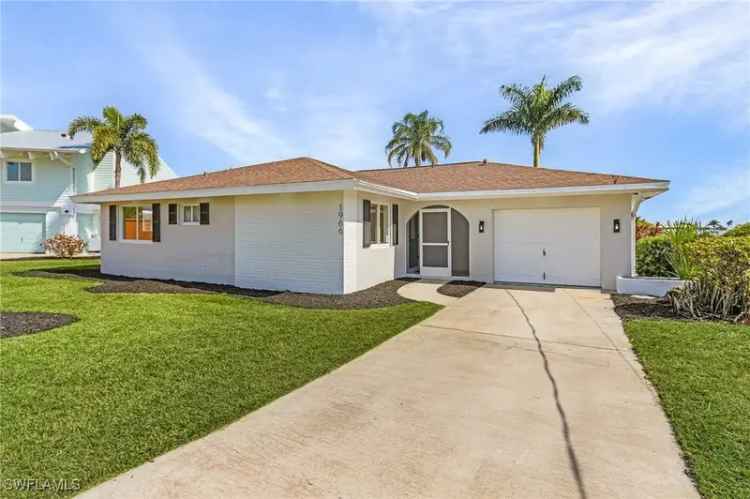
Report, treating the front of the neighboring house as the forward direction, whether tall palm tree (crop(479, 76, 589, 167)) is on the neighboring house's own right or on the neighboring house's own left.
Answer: on the neighboring house's own left

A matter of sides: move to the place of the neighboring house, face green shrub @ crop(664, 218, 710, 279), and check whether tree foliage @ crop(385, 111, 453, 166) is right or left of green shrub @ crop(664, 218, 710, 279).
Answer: left

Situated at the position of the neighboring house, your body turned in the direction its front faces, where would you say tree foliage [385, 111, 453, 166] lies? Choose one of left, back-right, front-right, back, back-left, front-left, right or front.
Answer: left

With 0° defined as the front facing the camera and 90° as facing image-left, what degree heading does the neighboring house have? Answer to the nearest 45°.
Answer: approximately 0°

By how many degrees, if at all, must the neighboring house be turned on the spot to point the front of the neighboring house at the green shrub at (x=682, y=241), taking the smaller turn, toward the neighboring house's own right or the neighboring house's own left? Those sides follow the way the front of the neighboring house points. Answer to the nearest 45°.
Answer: approximately 45° to the neighboring house's own left

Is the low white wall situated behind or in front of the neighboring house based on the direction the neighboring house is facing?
in front

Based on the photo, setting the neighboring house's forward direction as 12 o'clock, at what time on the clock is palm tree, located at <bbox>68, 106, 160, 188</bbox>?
The palm tree is roughly at 10 o'clock from the neighboring house.

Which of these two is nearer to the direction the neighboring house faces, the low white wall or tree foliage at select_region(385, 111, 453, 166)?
the low white wall

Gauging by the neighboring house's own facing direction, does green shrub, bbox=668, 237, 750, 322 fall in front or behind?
in front

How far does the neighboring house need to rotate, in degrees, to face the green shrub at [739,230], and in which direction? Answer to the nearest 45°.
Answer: approximately 45° to its left
